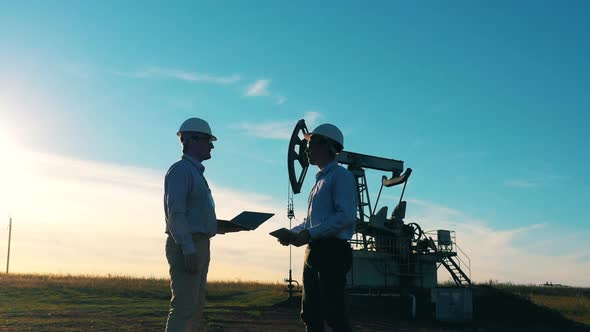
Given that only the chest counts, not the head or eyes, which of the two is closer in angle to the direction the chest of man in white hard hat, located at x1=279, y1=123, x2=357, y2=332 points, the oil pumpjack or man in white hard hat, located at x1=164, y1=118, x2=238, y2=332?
the man in white hard hat

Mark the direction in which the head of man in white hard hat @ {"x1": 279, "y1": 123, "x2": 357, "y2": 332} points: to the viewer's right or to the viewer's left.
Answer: to the viewer's left

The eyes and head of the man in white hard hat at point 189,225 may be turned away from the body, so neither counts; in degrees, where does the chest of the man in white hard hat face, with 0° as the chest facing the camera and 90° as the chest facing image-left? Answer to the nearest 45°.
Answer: approximately 270°

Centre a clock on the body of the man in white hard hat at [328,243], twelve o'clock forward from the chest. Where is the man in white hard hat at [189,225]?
the man in white hard hat at [189,225] is roughly at 12 o'clock from the man in white hard hat at [328,243].

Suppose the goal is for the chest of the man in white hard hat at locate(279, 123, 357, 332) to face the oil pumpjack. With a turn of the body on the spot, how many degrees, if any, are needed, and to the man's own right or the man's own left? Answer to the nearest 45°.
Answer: approximately 90° to the man's own right

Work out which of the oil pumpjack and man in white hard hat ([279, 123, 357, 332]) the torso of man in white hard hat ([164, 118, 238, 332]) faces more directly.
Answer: the man in white hard hat

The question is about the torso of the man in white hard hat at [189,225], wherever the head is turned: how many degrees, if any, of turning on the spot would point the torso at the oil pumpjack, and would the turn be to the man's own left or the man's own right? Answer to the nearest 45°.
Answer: approximately 90° to the man's own left

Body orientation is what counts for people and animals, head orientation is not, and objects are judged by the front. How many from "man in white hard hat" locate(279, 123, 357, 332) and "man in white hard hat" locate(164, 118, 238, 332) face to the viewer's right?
1

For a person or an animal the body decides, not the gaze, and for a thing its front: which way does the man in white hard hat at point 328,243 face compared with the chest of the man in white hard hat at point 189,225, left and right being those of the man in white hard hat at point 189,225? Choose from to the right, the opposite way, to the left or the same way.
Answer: the opposite way

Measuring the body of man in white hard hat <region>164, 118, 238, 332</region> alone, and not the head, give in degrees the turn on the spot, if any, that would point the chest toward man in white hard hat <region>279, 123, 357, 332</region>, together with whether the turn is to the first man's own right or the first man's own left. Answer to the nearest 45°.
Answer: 0° — they already face them

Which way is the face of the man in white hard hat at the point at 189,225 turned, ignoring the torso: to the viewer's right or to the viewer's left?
to the viewer's right

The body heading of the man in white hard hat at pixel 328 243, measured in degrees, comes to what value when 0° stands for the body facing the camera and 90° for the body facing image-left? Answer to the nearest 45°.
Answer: approximately 90°
